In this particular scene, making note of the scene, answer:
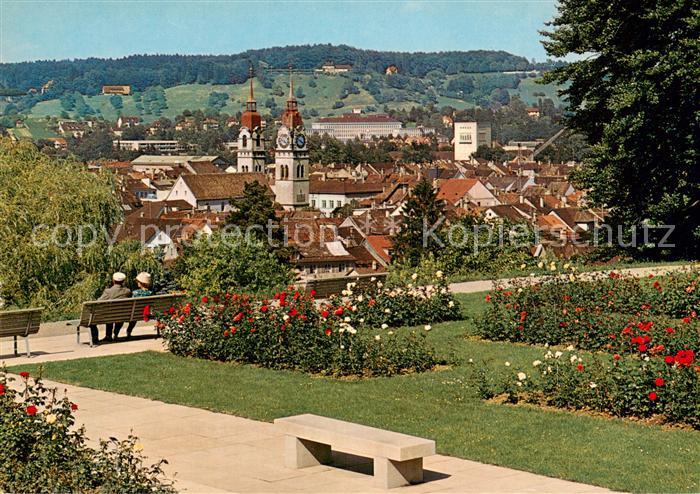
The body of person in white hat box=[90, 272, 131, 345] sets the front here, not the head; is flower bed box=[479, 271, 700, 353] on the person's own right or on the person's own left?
on the person's own right

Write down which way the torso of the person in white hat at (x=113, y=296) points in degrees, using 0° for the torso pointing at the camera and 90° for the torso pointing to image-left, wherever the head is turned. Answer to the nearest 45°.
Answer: approximately 180°

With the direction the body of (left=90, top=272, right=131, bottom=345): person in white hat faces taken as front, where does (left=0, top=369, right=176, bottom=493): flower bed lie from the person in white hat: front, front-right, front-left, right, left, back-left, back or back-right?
back

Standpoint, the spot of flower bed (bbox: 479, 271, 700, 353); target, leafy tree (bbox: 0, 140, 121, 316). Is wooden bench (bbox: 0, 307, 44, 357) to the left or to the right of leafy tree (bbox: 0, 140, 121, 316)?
left

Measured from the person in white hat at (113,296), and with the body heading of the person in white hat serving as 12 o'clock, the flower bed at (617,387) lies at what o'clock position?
The flower bed is roughly at 5 o'clock from the person in white hat.

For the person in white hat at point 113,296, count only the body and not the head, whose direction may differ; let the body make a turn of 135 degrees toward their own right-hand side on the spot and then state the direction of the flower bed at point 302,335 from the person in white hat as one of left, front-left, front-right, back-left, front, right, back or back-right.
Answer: front

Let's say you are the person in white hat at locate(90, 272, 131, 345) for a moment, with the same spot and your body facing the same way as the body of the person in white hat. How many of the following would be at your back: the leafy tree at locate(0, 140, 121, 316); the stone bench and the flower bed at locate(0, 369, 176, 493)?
2

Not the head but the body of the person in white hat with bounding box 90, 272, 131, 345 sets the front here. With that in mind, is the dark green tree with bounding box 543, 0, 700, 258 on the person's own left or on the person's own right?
on the person's own right

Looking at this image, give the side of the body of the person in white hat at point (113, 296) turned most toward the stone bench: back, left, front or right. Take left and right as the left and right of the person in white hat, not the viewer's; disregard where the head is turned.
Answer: back

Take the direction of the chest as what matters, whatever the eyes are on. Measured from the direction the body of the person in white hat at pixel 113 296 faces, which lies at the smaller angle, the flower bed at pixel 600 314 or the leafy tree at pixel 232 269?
the leafy tree

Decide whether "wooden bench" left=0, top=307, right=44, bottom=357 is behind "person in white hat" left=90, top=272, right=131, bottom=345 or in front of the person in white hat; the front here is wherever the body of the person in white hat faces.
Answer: behind
